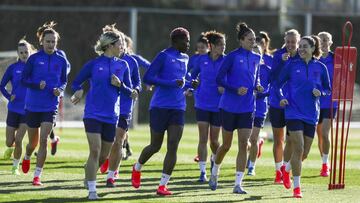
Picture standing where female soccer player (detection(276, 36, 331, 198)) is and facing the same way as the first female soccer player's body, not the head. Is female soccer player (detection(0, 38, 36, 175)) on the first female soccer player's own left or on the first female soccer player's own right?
on the first female soccer player's own right

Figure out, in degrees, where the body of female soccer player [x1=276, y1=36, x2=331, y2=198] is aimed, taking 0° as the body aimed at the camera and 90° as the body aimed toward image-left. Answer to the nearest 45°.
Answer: approximately 0°

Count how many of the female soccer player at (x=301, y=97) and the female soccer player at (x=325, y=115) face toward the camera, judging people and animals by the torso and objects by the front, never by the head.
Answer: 2

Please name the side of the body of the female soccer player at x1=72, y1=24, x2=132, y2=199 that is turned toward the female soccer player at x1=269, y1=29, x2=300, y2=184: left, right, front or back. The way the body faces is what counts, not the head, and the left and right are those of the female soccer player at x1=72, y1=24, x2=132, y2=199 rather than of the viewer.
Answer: left

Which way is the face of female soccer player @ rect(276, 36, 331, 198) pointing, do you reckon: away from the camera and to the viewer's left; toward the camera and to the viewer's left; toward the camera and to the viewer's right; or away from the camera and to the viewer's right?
toward the camera and to the viewer's left

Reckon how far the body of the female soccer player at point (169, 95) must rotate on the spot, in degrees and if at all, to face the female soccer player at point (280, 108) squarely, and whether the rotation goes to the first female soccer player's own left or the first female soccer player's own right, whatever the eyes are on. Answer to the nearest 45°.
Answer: approximately 90° to the first female soccer player's own left

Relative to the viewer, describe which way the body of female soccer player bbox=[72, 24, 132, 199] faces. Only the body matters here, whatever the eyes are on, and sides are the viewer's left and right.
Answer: facing the viewer and to the right of the viewer
